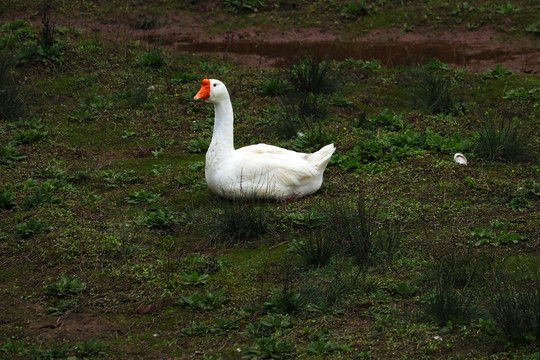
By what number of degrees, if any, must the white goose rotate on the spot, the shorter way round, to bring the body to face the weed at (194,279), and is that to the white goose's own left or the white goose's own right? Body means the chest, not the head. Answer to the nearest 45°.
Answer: approximately 90° to the white goose's own left

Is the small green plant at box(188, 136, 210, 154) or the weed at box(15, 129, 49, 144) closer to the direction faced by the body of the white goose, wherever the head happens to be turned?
the weed

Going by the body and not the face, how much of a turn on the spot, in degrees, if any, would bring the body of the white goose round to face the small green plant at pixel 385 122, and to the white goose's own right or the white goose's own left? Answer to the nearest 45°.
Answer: approximately 135° to the white goose's own right

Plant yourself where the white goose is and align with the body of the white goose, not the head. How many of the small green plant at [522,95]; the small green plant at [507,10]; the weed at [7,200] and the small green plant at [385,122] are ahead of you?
1

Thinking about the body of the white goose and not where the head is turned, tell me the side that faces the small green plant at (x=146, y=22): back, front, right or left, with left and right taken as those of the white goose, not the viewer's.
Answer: right

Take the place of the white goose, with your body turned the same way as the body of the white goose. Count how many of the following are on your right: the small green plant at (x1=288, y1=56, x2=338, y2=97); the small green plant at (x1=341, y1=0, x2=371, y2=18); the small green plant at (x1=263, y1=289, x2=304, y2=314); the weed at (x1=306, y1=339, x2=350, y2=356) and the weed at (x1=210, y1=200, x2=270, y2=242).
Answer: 2

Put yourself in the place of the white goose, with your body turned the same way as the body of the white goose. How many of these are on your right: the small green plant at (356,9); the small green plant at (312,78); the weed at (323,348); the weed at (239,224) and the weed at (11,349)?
2

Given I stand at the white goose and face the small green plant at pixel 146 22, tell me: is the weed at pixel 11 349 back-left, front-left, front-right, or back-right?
back-left

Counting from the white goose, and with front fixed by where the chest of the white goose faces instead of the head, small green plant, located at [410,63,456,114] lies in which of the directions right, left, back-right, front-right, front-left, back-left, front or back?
back-right

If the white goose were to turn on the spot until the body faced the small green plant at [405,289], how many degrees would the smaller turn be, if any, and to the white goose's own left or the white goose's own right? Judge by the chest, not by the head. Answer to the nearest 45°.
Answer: approximately 135° to the white goose's own left

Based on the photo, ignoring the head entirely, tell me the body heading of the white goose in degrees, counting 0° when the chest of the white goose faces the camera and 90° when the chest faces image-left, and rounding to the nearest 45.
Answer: approximately 90°

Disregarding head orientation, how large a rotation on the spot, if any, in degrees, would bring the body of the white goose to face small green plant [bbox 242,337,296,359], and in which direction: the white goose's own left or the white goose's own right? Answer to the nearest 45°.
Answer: approximately 90° to the white goose's own left
